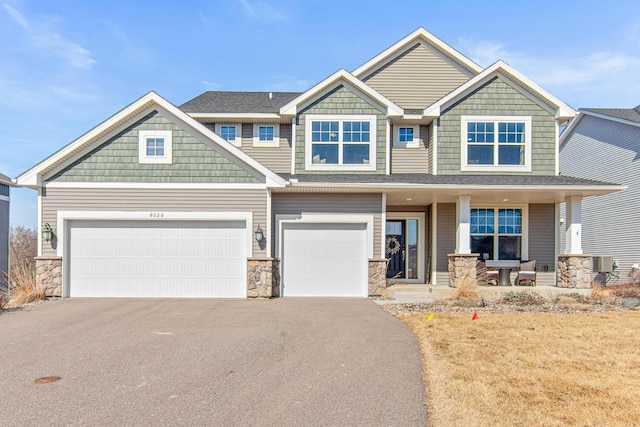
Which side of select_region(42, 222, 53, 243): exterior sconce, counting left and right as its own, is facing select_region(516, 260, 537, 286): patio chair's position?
left

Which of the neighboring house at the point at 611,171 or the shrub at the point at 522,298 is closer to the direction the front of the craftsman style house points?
the shrub

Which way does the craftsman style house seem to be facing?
toward the camera

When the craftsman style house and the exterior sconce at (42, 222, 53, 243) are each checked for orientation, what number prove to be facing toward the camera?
2

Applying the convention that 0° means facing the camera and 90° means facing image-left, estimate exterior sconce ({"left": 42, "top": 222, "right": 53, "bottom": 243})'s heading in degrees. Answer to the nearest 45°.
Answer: approximately 0°
